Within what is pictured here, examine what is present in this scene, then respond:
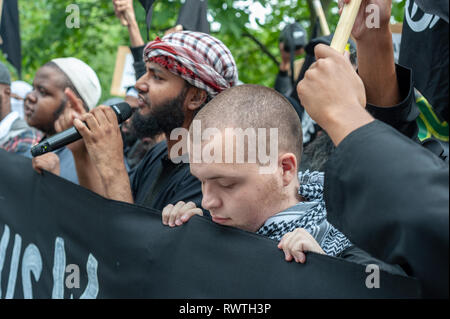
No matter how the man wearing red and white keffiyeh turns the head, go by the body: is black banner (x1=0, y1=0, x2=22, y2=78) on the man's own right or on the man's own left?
on the man's own right

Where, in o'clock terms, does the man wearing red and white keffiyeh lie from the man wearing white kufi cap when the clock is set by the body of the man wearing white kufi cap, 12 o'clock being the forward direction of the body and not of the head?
The man wearing red and white keffiyeh is roughly at 8 o'clock from the man wearing white kufi cap.

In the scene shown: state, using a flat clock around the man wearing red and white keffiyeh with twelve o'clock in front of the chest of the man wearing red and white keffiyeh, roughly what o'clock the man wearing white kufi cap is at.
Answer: The man wearing white kufi cap is roughly at 2 o'clock from the man wearing red and white keffiyeh.

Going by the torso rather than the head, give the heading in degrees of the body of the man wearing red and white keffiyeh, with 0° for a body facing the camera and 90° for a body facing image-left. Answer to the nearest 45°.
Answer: approximately 90°

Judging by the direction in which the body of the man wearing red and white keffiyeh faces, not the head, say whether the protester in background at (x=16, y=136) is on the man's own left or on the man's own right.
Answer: on the man's own right

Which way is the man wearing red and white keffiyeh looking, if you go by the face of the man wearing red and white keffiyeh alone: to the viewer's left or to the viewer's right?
to the viewer's left

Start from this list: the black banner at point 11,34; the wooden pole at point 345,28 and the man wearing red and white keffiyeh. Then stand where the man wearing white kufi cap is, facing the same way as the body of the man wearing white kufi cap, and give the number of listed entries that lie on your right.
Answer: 1

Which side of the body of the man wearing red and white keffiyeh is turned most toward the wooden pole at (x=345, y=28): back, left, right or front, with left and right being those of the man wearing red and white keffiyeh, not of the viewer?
left
